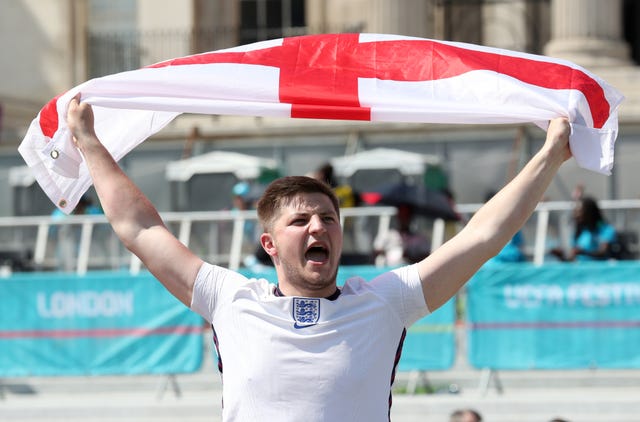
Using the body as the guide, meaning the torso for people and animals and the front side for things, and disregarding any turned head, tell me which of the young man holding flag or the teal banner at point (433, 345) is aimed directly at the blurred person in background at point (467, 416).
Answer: the teal banner

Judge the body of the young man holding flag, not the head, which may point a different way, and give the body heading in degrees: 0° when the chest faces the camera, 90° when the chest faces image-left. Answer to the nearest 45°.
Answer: approximately 0°

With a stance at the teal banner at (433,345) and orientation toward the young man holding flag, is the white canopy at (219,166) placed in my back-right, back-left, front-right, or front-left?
back-right

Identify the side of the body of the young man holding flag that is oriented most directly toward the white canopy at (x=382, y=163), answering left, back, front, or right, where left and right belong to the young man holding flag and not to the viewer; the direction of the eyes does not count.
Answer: back

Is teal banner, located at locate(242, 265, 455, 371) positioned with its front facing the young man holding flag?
yes

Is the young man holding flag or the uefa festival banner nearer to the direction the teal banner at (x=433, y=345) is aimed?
the young man holding flag

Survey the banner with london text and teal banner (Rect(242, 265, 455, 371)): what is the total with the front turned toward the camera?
2
